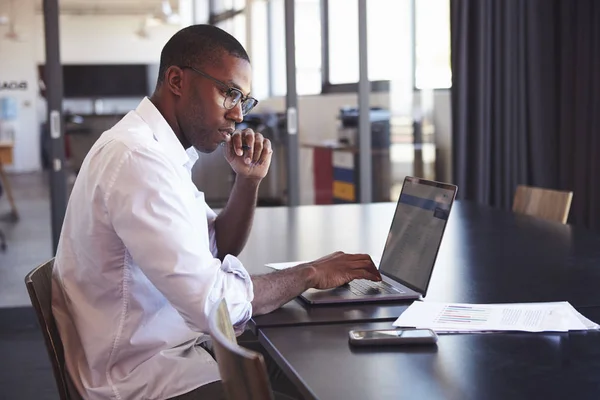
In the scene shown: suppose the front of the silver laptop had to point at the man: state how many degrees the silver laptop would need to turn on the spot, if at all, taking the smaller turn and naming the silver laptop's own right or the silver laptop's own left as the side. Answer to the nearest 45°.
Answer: approximately 45° to the silver laptop's own left

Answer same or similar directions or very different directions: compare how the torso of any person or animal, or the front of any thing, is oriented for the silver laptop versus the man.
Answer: very different directions

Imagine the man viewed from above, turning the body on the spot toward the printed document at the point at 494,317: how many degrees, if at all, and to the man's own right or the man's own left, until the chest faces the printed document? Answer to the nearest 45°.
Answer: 0° — they already face it

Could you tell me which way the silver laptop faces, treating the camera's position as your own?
facing to the left of the viewer

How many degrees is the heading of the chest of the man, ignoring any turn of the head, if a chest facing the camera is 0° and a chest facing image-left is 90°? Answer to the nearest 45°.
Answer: approximately 270°

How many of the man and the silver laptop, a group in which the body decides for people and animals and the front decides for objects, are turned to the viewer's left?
1

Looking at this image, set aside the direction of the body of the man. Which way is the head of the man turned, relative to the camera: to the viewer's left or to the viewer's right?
to the viewer's right

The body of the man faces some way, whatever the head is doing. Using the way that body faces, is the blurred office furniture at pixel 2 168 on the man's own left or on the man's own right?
on the man's own left

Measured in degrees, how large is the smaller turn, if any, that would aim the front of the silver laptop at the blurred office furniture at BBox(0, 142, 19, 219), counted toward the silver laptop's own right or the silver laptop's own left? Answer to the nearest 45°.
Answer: approximately 45° to the silver laptop's own right
